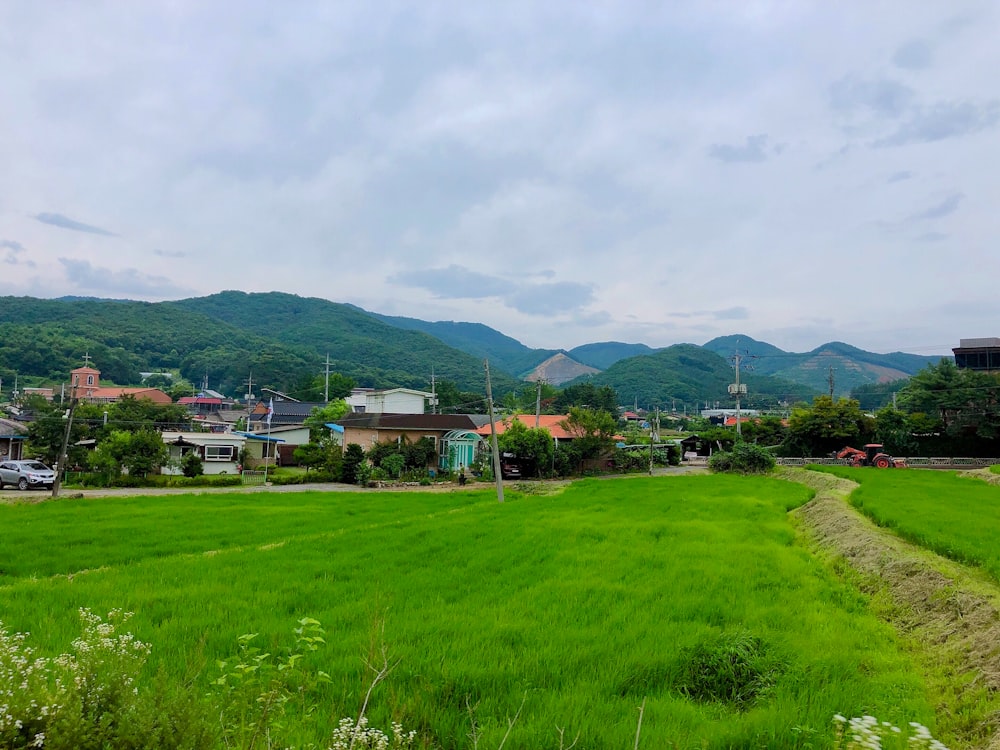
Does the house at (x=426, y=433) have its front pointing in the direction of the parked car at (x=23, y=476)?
no

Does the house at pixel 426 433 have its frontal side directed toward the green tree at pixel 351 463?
no

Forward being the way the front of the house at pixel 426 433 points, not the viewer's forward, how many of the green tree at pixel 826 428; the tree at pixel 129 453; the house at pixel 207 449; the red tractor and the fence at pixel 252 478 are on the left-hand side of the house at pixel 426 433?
2

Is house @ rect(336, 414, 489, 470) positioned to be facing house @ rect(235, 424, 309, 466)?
no

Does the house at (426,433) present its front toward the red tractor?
no

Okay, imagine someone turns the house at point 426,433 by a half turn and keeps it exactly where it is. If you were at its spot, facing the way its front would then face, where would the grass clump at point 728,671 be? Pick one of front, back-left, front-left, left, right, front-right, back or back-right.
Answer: back

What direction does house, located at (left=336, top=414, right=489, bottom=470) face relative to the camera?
toward the camera

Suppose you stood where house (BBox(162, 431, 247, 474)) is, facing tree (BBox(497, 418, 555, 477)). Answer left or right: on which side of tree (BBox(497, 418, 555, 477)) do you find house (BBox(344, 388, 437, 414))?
left

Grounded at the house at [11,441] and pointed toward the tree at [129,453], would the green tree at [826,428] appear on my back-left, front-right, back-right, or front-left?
front-left

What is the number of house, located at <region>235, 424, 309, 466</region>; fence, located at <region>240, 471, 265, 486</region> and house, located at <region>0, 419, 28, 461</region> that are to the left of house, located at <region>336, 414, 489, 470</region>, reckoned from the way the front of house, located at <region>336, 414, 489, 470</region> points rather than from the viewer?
0

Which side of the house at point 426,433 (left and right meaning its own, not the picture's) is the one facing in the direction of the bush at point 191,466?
right

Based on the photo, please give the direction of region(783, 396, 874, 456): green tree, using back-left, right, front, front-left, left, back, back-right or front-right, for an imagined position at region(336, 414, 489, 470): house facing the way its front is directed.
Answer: left
